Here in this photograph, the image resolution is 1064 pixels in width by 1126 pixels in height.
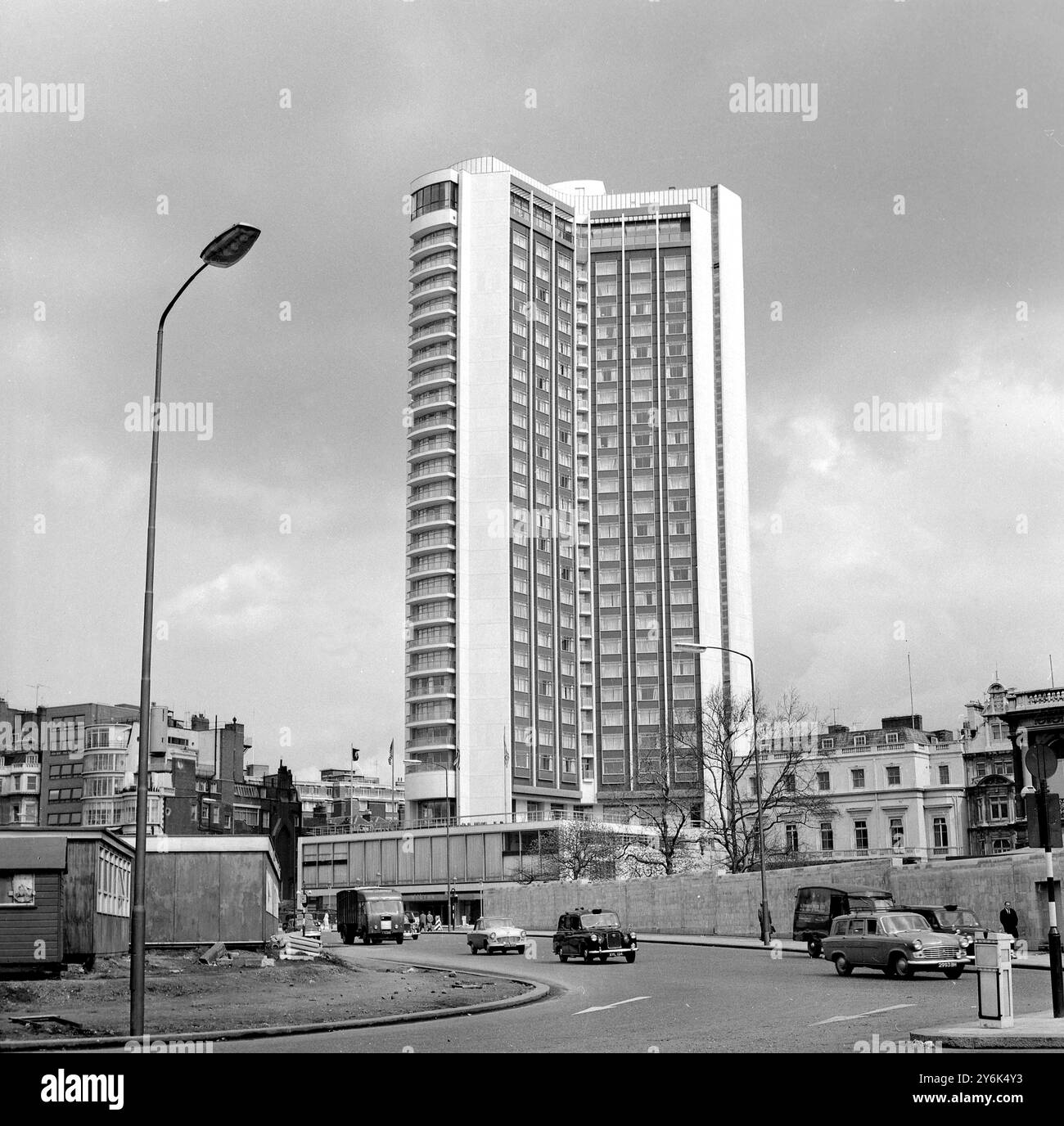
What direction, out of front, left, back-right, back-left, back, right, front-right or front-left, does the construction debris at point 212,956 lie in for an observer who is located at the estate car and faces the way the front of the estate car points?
back-right

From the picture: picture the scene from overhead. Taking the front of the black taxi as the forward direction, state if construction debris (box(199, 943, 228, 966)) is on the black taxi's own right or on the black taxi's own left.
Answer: on the black taxi's own right

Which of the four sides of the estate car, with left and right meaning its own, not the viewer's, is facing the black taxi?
back

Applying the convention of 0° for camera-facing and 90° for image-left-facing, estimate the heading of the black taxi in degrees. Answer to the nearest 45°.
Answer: approximately 315°

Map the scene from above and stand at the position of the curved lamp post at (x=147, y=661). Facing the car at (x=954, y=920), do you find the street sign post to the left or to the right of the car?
right

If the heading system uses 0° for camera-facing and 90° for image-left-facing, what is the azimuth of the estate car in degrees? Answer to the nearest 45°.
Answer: approximately 315°

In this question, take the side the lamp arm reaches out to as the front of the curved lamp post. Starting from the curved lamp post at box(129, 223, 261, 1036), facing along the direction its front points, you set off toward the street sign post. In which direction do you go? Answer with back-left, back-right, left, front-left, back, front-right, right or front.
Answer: front-left
